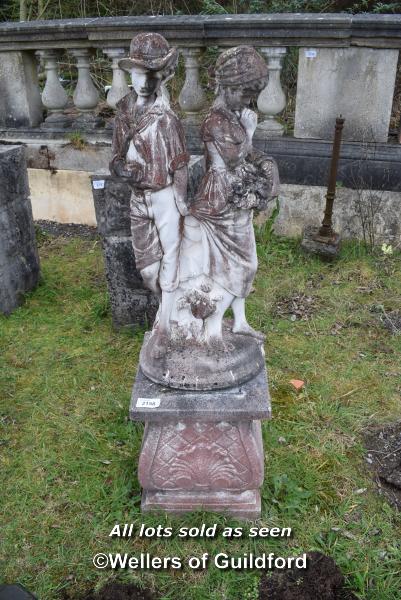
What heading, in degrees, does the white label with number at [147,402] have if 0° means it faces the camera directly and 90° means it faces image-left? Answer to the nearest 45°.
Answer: approximately 0°

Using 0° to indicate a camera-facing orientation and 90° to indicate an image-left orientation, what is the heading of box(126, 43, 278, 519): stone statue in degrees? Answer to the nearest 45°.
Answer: approximately 0°

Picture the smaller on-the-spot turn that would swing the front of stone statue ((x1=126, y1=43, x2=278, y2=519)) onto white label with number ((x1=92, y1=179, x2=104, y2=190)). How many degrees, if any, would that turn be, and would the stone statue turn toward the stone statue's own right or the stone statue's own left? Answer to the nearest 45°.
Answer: approximately 135° to the stone statue's own right

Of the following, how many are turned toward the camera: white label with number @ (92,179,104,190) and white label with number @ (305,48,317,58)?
2

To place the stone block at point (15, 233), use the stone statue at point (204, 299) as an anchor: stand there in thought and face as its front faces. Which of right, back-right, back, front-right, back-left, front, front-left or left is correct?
back-right

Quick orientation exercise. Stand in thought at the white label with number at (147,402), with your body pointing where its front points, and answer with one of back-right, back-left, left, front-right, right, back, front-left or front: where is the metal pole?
back-left
